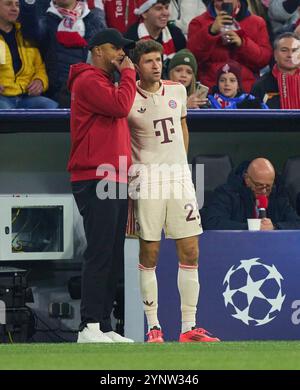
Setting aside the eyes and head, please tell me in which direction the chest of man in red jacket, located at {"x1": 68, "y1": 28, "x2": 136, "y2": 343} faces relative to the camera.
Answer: to the viewer's right

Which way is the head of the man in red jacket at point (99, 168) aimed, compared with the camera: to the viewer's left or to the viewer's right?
to the viewer's right

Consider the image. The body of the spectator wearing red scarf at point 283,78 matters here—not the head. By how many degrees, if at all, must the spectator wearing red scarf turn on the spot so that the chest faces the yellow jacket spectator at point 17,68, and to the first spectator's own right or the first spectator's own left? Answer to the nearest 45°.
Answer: approximately 90° to the first spectator's own right

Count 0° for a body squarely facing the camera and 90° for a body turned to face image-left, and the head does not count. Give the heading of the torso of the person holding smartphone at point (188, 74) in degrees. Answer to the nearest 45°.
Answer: approximately 0°

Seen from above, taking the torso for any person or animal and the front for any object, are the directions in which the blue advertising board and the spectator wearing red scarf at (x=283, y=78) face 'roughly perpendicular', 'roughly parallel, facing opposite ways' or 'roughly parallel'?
roughly parallel

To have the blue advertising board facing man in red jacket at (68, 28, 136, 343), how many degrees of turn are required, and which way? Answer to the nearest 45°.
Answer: approximately 45° to its right

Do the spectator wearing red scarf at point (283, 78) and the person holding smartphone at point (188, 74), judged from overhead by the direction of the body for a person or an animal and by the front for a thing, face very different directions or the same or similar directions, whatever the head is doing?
same or similar directions

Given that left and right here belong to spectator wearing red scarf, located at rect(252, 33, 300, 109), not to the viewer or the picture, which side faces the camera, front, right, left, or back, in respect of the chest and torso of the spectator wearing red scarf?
front

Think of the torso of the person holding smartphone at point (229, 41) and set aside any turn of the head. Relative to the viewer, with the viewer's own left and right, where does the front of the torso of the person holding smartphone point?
facing the viewer
